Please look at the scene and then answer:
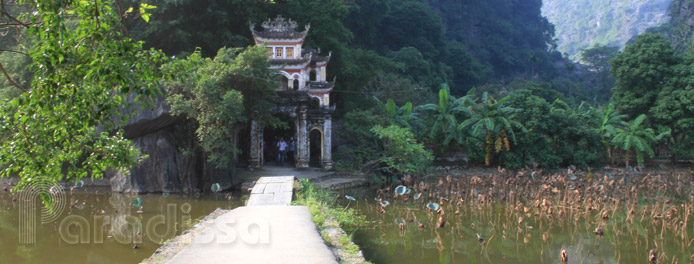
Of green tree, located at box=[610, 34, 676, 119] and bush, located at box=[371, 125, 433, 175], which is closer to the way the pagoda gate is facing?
the bush

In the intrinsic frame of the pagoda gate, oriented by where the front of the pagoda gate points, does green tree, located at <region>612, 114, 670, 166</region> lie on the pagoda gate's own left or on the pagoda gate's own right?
on the pagoda gate's own left

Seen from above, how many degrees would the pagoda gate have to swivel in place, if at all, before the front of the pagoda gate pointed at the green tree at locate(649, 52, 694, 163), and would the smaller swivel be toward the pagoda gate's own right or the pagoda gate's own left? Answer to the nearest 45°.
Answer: approximately 90° to the pagoda gate's own left

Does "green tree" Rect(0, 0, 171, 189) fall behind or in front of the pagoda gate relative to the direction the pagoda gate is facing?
in front

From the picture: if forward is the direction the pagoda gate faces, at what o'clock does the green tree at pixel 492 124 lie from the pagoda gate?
The green tree is roughly at 9 o'clock from the pagoda gate.

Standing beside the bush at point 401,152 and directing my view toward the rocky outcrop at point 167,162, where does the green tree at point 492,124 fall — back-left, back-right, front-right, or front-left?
back-right

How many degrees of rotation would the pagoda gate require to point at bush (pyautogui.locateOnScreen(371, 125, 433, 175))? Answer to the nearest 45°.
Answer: approximately 45° to its left

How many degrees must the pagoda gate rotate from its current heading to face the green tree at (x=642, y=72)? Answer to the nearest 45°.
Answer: approximately 90° to its left

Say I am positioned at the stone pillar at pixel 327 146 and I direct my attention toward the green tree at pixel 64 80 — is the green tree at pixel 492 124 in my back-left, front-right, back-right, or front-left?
back-left

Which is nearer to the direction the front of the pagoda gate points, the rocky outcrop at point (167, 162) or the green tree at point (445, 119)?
the rocky outcrop

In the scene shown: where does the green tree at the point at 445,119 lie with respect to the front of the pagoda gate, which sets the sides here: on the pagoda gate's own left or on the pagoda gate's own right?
on the pagoda gate's own left

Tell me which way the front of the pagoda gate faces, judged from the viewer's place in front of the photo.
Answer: facing the viewer
